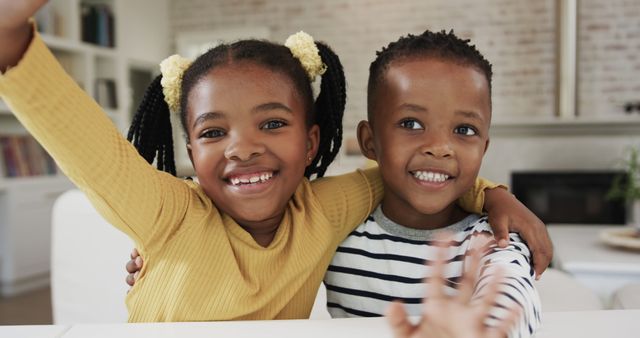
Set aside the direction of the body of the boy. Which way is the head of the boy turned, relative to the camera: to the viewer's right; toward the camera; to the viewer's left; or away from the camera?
toward the camera

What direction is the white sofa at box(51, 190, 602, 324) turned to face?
toward the camera

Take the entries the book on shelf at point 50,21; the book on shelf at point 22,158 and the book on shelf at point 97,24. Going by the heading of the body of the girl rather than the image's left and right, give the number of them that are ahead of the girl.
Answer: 0

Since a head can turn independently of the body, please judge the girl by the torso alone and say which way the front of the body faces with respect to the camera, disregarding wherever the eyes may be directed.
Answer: toward the camera

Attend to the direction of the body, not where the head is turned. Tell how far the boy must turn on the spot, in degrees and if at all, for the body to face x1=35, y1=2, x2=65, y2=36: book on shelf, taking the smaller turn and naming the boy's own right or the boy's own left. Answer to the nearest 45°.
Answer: approximately 135° to the boy's own right

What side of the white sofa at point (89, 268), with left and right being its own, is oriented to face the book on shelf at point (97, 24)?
back

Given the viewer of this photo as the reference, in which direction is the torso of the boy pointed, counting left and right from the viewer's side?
facing the viewer

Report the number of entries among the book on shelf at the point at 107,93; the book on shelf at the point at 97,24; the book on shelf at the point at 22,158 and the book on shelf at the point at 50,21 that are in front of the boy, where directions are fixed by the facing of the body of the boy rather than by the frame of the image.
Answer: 0

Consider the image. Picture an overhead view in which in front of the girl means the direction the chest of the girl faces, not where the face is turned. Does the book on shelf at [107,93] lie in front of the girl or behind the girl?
behind

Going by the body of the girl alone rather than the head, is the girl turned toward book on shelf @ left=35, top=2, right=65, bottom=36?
no

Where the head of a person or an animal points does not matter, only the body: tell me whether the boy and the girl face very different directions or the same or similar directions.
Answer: same or similar directions

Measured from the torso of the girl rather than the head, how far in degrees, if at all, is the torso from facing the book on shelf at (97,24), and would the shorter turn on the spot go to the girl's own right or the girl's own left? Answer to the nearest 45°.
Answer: approximately 180°

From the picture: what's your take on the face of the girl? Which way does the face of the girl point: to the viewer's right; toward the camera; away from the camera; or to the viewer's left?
toward the camera
